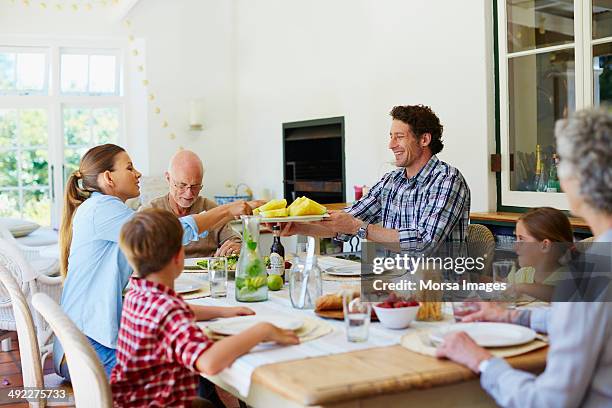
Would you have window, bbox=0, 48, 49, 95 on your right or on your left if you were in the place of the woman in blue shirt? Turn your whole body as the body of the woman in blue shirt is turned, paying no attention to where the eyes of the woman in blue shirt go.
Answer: on your left

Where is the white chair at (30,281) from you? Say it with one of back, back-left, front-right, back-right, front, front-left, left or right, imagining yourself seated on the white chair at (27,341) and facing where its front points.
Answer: front-left

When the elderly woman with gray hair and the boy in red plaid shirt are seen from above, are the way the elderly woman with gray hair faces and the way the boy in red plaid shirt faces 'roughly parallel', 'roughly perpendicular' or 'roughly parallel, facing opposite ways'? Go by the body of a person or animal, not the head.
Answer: roughly perpendicular

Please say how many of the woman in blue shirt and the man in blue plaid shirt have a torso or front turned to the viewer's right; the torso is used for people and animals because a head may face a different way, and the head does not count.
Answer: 1

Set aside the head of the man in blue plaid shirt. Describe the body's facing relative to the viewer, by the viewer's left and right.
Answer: facing the viewer and to the left of the viewer

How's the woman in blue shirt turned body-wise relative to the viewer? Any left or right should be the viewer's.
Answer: facing to the right of the viewer

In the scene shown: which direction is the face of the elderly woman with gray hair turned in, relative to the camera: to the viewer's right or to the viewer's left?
to the viewer's left

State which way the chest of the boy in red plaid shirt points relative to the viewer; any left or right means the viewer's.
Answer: facing away from the viewer and to the right of the viewer

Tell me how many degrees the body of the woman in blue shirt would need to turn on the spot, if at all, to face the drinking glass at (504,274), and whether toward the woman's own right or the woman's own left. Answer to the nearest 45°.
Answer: approximately 45° to the woman's own right

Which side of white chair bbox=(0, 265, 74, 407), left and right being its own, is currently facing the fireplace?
front
